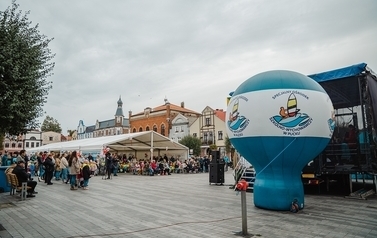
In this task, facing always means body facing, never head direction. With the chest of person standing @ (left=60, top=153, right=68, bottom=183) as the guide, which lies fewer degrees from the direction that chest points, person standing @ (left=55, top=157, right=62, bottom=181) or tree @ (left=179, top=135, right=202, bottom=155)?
the tree

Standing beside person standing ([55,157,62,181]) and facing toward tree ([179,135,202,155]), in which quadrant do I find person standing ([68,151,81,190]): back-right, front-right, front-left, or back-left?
back-right

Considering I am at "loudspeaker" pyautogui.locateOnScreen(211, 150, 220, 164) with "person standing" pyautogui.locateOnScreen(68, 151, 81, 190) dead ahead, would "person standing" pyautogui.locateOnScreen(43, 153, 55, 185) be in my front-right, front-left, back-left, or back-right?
front-right

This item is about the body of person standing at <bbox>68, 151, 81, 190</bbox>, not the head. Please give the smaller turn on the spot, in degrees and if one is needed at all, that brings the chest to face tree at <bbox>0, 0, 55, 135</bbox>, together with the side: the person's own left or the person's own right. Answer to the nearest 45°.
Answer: approximately 135° to the person's own right
